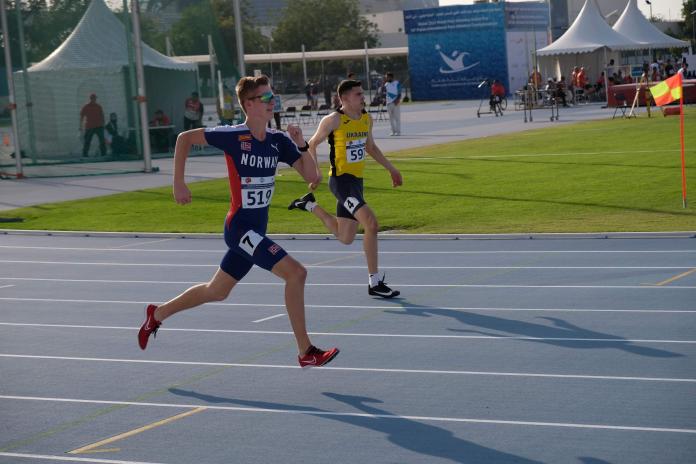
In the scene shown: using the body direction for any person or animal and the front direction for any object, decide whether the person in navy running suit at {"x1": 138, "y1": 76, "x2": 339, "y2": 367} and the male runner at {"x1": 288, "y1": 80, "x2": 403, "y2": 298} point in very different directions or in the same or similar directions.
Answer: same or similar directions
